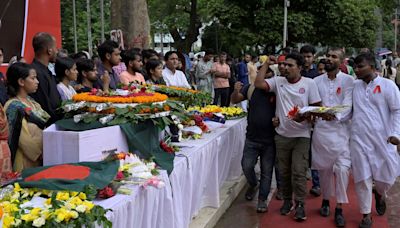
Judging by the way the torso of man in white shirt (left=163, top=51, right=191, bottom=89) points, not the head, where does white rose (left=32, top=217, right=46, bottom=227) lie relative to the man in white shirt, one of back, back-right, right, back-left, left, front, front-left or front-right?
front-right

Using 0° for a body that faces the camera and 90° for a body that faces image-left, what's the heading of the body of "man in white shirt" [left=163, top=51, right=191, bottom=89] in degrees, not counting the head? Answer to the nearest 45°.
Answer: approximately 315°

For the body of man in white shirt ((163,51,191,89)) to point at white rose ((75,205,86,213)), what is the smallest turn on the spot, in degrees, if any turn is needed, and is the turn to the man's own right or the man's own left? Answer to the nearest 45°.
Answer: approximately 45° to the man's own right

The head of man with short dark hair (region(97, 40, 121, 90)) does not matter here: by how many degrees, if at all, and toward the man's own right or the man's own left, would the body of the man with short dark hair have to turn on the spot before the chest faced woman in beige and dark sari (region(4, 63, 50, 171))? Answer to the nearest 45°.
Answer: approximately 90° to the man's own right

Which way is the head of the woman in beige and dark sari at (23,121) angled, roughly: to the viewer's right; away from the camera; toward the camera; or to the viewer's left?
to the viewer's right

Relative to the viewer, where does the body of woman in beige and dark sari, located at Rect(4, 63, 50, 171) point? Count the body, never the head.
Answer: to the viewer's right
